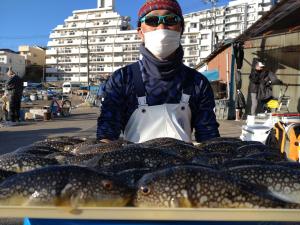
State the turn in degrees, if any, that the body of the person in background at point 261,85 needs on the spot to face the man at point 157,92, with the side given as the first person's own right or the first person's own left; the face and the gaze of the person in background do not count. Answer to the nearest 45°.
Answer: approximately 45° to the first person's own right

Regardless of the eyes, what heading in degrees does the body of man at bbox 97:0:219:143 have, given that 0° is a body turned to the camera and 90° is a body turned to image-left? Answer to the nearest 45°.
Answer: approximately 0°

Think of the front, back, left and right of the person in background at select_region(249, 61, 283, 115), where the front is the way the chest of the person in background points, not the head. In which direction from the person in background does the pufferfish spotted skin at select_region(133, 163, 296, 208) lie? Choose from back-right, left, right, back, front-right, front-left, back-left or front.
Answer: front-right

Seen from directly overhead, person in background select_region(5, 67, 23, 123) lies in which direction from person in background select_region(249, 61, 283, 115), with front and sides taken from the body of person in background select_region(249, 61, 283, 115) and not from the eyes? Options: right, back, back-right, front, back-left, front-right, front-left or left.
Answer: back-right

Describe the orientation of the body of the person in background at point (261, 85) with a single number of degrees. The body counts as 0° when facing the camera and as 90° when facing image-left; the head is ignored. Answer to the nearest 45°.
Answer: approximately 315°

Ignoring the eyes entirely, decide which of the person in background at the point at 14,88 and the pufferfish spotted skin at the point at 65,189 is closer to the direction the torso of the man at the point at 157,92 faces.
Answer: the pufferfish spotted skin
